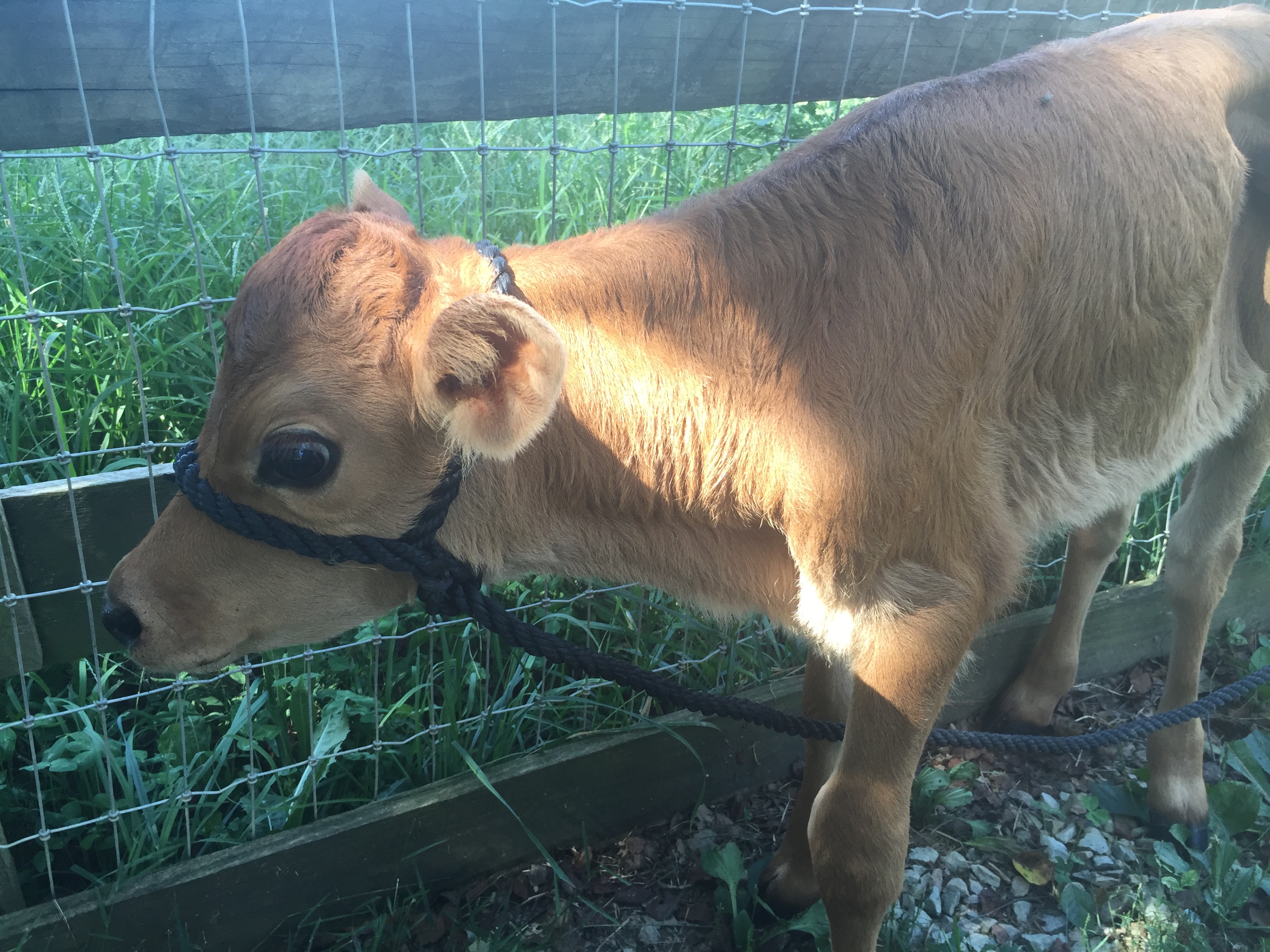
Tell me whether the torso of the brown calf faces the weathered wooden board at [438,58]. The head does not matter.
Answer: no

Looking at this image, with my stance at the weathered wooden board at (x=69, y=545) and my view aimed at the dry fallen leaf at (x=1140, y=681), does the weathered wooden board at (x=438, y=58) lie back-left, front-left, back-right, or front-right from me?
front-left

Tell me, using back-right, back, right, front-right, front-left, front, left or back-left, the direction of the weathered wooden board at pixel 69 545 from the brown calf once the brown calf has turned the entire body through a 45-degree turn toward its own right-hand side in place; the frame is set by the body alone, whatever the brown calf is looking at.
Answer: front

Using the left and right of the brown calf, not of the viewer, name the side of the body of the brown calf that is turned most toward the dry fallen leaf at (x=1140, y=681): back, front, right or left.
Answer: back

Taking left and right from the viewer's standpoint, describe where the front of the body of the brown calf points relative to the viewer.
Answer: facing the viewer and to the left of the viewer
